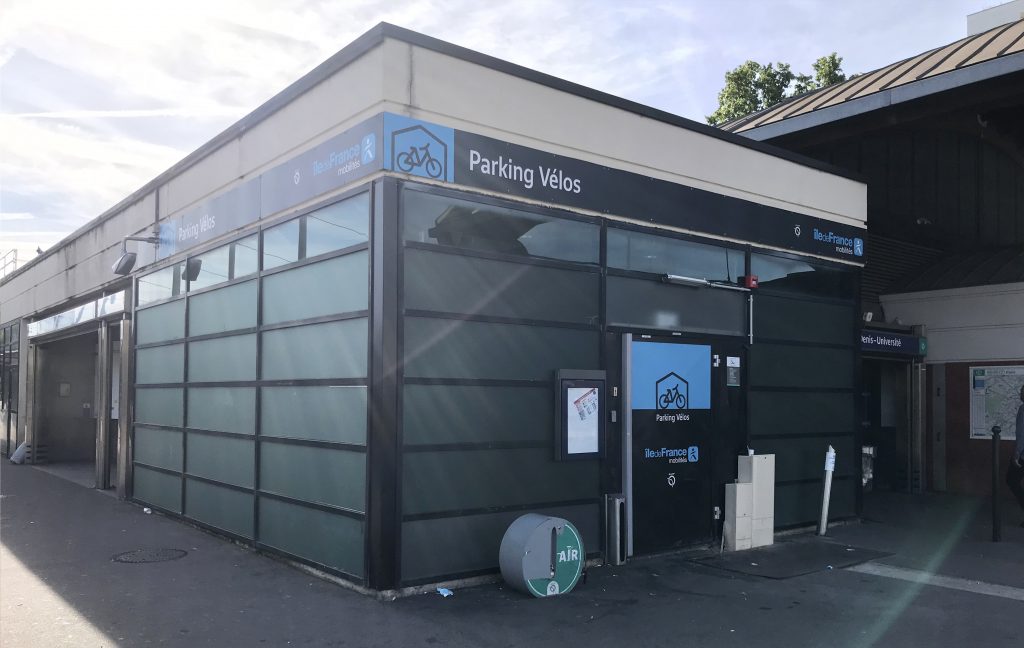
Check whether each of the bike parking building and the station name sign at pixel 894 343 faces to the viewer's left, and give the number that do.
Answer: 0

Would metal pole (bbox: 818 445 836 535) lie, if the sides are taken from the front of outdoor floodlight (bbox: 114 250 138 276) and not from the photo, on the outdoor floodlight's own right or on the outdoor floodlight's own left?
on the outdoor floodlight's own left

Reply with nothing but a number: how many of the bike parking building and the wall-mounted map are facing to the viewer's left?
0

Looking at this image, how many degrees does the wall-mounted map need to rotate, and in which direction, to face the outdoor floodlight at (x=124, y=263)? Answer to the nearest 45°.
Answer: approximately 45° to its right

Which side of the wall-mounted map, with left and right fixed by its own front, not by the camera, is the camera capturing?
front

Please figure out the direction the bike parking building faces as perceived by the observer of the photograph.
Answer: facing the viewer and to the right of the viewer

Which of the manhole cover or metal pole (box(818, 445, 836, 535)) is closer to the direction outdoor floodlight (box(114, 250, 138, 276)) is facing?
the manhole cover

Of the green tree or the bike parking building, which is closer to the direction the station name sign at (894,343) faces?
the bike parking building

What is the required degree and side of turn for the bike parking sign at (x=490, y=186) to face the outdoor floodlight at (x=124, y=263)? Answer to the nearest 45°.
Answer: approximately 180°

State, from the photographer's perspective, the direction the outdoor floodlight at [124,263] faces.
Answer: facing the viewer and to the left of the viewer
